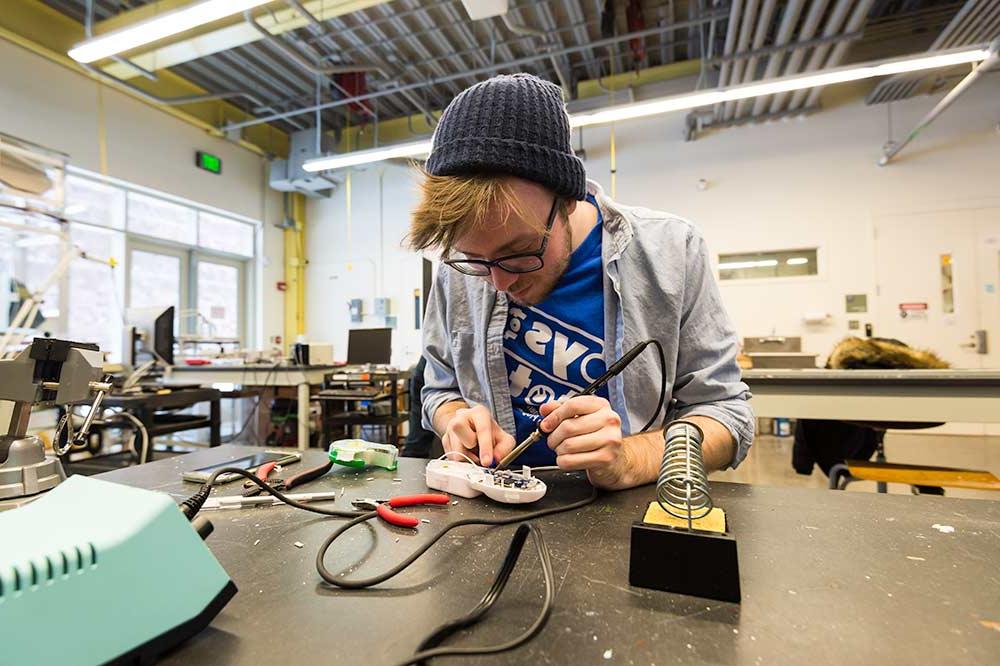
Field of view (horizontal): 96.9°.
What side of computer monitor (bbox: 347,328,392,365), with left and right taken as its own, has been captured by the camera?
front

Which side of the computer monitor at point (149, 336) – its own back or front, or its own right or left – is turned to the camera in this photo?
right

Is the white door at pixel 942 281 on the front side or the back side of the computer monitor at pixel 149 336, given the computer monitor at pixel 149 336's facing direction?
on the front side

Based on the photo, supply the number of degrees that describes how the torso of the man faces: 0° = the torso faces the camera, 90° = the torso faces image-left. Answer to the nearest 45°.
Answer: approximately 45°

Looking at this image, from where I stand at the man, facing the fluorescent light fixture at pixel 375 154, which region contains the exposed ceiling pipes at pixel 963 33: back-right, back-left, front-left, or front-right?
front-right

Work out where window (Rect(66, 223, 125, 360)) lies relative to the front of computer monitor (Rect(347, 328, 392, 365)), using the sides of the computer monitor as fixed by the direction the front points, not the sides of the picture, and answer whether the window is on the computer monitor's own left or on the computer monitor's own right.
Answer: on the computer monitor's own right

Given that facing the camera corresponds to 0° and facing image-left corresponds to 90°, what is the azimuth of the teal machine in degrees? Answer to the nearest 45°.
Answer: approximately 225°

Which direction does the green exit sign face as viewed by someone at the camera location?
facing the viewer and to the right of the viewer

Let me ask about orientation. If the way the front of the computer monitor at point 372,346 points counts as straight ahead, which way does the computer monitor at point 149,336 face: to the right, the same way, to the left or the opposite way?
to the left
